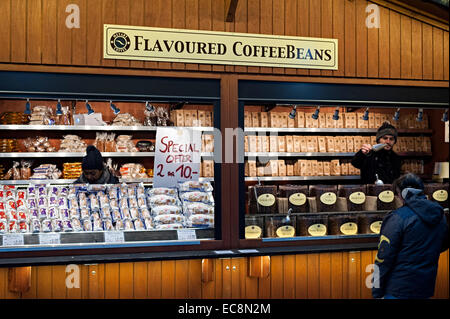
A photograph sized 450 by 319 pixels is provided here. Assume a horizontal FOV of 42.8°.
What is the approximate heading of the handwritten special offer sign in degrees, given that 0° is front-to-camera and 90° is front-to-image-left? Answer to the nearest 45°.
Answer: approximately 0°

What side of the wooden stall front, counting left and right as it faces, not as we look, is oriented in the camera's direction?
front

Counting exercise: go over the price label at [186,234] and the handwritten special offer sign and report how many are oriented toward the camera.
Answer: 2

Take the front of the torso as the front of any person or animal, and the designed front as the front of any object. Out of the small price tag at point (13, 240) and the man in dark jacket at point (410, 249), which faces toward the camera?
the small price tag

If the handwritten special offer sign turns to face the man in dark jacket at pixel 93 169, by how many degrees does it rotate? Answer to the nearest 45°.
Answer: approximately 135° to its right

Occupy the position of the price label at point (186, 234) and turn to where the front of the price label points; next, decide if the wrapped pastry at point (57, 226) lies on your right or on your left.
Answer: on your right

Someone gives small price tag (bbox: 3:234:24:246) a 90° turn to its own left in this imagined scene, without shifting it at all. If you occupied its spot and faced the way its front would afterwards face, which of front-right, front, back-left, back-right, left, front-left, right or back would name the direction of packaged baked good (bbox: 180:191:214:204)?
front

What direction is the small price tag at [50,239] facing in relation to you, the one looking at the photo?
facing the viewer

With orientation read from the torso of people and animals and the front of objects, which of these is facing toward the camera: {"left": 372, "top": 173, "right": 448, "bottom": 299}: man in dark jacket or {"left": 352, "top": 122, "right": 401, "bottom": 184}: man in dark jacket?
{"left": 352, "top": 122, "right": 401, "bottom": 184}: man in dark jacket

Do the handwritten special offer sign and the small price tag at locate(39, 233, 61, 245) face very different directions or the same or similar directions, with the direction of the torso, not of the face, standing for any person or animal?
same or similar directions

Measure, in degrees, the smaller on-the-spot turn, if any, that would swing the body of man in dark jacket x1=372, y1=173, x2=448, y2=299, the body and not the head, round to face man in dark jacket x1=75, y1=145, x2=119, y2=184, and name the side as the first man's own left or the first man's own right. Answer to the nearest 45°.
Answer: approximately 45° to the first man's own left

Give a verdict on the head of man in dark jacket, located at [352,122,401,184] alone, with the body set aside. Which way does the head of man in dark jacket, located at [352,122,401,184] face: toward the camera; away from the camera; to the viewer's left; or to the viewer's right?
toward the camera

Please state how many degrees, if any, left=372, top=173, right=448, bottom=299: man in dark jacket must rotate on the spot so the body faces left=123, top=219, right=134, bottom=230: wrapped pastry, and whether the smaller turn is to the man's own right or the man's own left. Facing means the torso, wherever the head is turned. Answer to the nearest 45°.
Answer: approximately 45° to the man's own left

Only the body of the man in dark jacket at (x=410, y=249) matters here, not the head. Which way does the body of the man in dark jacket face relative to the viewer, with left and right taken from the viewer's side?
facing away from the viewer and to the left of the viewer
